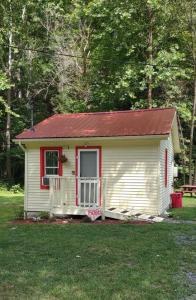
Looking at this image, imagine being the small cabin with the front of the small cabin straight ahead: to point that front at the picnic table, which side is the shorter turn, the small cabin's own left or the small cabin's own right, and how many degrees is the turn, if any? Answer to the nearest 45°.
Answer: approximately 135° to the small cabin's own left

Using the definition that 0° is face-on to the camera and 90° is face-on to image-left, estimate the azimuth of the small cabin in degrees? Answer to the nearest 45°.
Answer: approximately 0°

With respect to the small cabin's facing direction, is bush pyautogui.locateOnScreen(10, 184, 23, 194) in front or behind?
behind

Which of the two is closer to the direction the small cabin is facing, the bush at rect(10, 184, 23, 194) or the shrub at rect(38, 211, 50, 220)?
the shrub

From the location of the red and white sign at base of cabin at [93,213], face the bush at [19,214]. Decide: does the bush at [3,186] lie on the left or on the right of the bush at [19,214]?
right

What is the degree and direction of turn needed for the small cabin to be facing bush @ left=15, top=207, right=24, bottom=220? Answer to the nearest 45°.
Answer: approximately 90° to its right

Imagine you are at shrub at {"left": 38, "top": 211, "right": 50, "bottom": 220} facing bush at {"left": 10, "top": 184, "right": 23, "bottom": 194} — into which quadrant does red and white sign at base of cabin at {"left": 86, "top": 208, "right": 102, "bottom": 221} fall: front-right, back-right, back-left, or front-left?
back-right
